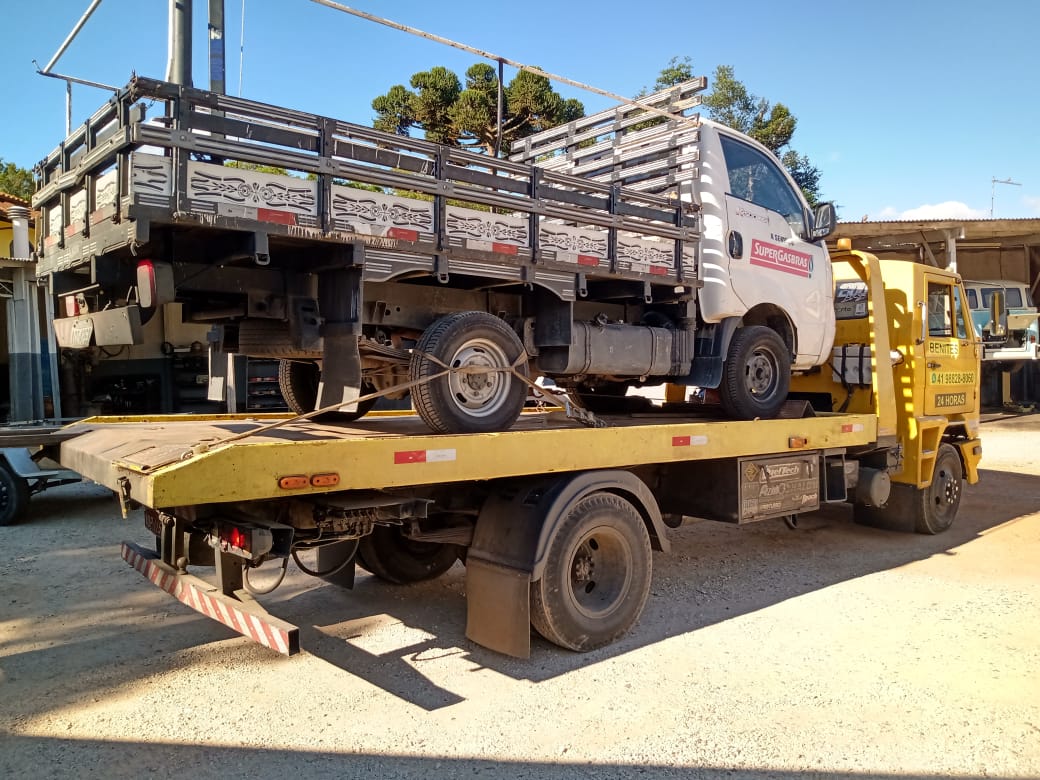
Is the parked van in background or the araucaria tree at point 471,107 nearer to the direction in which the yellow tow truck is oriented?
the parked van in background

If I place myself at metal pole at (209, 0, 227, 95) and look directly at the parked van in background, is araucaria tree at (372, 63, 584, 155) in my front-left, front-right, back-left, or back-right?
front-left

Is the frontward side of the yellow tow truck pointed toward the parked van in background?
yes

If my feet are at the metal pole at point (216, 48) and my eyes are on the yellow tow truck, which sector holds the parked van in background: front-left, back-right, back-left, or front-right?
front-left

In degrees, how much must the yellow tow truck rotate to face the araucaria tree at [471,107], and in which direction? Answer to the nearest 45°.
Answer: approximately 45° to its left

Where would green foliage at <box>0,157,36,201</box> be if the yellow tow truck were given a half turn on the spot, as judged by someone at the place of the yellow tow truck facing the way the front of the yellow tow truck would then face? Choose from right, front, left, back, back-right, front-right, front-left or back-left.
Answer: right

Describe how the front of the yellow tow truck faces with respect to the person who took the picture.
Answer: facing away from the viewer and to the right of the viewer
